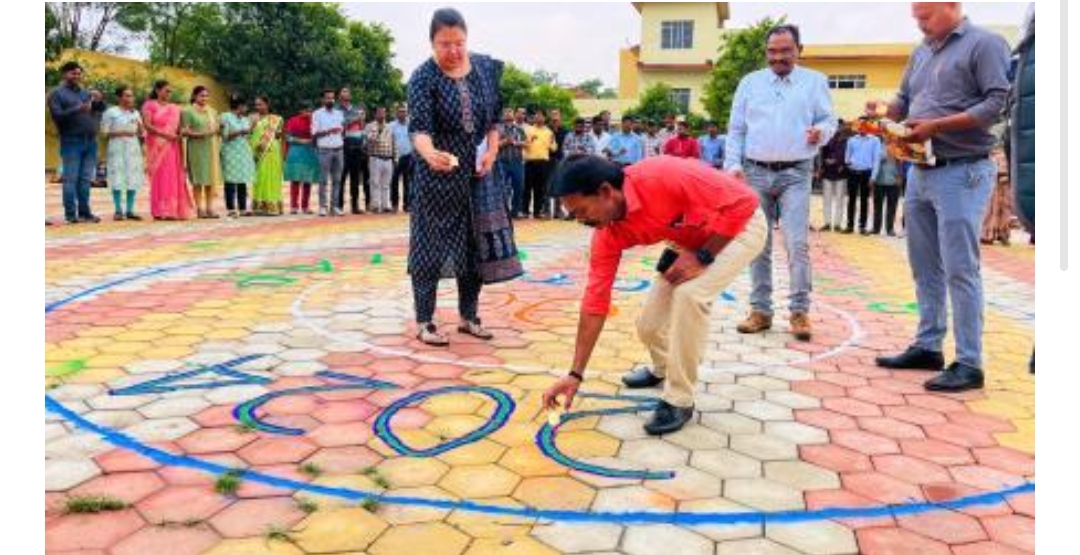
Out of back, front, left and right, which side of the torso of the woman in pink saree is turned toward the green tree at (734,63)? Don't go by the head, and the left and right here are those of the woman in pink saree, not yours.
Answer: left

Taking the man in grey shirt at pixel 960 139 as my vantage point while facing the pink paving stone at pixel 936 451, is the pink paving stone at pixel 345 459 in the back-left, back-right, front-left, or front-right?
front-right

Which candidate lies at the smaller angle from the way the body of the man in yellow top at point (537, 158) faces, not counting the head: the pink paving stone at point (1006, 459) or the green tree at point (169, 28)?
the pink paving stone

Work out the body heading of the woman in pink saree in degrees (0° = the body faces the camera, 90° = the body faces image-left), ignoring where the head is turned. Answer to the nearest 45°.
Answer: approximately 315°

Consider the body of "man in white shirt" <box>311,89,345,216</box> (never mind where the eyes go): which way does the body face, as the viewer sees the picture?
toward the camera

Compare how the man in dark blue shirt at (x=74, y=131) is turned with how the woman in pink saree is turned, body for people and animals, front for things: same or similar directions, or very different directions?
same or similar directions

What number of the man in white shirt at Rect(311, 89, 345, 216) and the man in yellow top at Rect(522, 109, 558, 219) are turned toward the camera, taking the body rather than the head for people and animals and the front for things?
2

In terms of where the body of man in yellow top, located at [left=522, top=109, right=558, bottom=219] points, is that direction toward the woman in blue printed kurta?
yes

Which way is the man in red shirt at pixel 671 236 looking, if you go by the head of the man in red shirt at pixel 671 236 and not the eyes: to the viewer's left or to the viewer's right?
to the viewer's left

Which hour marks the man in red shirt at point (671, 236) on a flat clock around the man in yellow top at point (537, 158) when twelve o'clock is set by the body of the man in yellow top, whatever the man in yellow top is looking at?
The man in red shirt is roughly at 12 o'clock from the man in yellow top.

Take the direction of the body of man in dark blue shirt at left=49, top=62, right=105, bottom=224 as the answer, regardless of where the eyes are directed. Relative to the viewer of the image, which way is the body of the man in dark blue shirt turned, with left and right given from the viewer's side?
facing the viewer and to the right of the viewer

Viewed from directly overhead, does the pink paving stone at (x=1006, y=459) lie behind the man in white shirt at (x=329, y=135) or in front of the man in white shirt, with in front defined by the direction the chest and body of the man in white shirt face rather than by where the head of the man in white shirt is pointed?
in front
